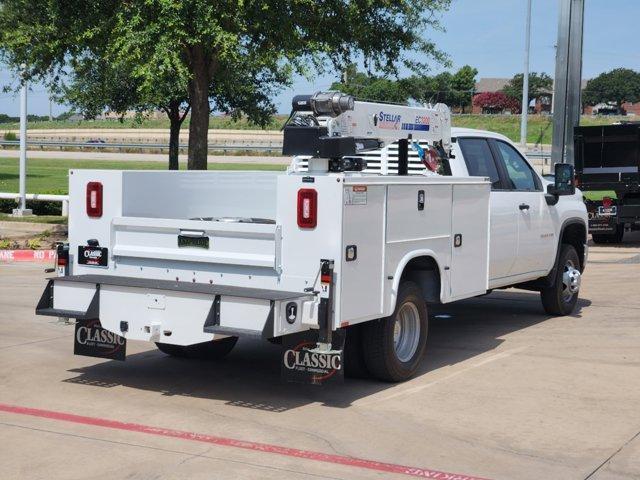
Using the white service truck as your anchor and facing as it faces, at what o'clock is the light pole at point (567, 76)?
The light pole is roughly at 11 o'clock from the white service truck.

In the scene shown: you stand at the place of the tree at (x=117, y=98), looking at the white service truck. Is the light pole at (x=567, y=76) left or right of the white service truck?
left

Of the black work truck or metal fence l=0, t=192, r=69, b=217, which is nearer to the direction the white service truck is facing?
the black work truck

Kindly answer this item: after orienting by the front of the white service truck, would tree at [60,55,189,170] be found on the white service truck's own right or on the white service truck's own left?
on the white service truck's own left

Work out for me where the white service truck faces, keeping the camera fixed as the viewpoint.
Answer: facing away from the viewer and to the right of the viewer

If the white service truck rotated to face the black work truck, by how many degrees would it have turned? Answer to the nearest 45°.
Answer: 0° — it already faces it

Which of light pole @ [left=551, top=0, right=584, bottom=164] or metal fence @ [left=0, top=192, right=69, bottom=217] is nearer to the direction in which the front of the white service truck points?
the light pole

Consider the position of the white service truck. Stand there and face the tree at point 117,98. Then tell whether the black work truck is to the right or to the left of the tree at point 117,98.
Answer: right

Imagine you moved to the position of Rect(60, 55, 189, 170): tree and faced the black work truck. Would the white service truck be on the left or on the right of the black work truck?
right

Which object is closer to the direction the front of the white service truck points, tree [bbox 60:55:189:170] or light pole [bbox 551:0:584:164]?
the light pole

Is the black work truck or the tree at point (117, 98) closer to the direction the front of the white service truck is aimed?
the black work truck

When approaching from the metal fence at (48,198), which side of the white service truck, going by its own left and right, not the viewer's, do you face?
left
